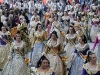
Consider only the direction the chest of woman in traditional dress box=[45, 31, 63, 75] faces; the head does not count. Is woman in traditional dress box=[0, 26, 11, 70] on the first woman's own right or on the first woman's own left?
on the first woman's own right

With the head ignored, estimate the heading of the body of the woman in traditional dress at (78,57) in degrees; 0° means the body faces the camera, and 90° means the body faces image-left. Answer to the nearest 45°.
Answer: approximately 45°

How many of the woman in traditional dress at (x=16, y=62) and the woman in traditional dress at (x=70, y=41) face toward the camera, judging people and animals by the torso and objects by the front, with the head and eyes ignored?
2

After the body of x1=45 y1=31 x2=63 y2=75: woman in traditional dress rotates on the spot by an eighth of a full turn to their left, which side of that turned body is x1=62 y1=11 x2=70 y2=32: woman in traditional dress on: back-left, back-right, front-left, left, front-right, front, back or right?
back-left

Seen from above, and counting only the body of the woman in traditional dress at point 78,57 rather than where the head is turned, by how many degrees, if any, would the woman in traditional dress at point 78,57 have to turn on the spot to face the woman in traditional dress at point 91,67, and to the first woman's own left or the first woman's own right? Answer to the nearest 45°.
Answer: approximately 45° to the first woman's own left

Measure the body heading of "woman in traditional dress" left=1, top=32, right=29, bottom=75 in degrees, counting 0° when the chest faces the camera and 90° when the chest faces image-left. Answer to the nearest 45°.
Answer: approximately 0°
